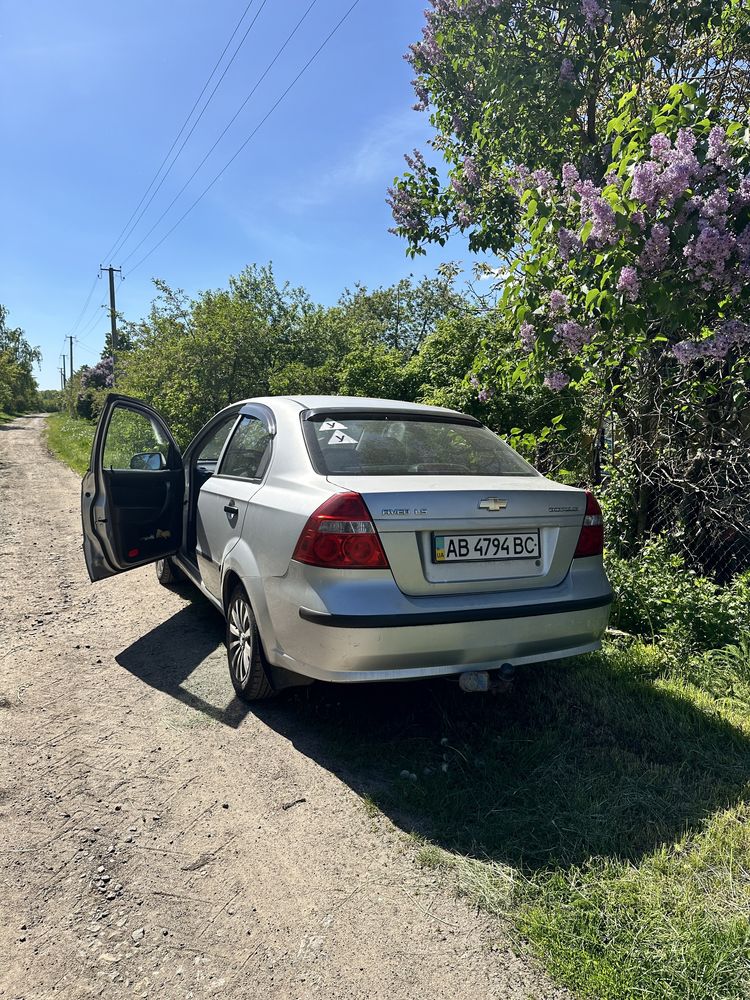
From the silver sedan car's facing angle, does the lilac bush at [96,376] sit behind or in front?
in front

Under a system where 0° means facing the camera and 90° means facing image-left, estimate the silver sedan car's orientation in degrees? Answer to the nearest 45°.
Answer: approximately 135°
